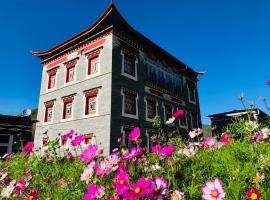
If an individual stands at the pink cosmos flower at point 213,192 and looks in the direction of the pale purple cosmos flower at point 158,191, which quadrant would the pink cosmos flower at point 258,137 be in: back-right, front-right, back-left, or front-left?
back-right

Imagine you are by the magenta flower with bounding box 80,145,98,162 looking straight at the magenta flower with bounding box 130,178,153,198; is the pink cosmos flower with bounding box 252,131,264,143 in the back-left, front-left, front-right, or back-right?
front-left

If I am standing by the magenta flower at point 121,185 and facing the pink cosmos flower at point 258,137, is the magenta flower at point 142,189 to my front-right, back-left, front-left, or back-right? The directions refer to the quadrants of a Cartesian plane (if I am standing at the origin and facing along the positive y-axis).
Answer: front-right

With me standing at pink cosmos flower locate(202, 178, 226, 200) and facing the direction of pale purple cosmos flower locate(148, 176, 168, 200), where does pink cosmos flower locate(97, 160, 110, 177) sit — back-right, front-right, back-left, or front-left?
front-right
